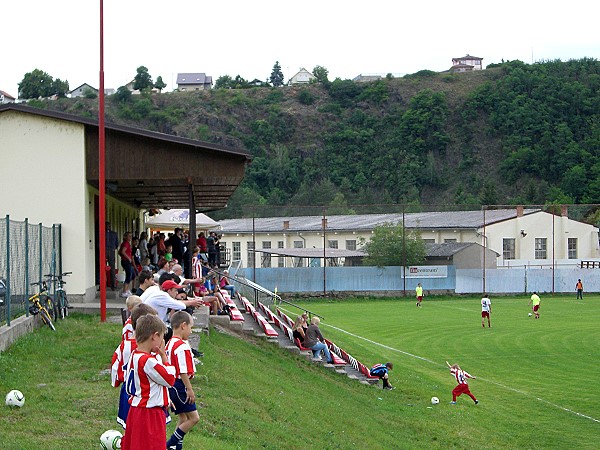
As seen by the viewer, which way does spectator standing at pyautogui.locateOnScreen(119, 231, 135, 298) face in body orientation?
to the viewer's right

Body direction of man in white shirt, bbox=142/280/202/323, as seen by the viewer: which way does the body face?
to the viewer's right

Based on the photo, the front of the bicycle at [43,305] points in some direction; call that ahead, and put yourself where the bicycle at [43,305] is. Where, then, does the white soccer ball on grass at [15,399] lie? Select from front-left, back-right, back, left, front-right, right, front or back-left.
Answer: front-right

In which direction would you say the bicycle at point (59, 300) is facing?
toward the camera

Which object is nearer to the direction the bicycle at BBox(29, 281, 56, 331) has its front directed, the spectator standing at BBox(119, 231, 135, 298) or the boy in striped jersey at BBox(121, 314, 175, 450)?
the boy in striped jersey

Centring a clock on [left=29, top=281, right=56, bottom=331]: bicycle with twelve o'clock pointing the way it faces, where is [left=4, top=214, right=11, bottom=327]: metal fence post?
The metal fence post is roughly at 2 o'clock from the bicycle.

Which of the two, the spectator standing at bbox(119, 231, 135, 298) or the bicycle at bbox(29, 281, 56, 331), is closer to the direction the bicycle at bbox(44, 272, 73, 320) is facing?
the bicycle

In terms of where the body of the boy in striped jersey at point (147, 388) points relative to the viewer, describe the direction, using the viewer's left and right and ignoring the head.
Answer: facing away from the viewer and to the right of the viewer

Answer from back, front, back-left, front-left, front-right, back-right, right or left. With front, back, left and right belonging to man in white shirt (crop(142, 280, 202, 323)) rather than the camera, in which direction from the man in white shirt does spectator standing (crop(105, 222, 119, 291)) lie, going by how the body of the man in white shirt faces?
left

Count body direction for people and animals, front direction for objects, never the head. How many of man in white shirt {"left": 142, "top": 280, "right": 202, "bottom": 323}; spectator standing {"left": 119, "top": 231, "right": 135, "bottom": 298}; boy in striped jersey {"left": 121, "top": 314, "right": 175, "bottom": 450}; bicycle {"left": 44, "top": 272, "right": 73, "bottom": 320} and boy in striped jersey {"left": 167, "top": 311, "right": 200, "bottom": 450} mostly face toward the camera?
1
